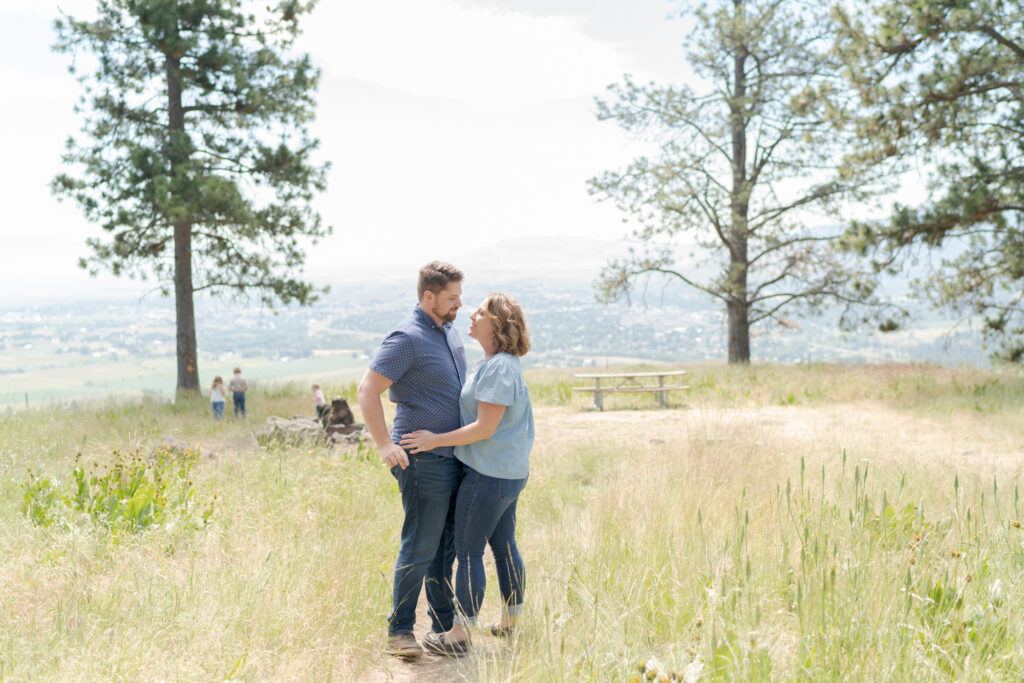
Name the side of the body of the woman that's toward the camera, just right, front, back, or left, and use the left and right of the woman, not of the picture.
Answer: left

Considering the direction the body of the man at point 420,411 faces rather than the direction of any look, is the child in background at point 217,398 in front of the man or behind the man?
behind

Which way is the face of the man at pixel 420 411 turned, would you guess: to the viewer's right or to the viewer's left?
to the viewer's right

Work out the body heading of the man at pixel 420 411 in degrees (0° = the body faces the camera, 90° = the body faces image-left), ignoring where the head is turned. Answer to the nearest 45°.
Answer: approximately 315°

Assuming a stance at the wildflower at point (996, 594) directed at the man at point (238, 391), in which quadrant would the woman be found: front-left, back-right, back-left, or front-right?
front-left

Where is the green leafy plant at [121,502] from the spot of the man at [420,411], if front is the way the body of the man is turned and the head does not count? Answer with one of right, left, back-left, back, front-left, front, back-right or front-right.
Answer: back

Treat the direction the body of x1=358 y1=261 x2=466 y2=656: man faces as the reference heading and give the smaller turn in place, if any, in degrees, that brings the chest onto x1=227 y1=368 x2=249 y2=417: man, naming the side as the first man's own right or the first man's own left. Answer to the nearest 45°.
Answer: approximately 135° to the first man's own left

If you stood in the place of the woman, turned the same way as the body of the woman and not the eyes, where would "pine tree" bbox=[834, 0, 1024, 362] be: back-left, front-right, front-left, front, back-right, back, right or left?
back-right

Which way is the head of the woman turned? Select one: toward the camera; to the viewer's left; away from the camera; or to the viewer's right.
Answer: to the viewer's left

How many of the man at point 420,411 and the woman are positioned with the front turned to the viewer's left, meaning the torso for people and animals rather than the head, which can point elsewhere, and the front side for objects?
1

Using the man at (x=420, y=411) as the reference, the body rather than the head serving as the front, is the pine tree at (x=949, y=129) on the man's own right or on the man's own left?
on the man's own left

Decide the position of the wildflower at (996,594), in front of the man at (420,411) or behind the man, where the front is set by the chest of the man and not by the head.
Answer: in front
